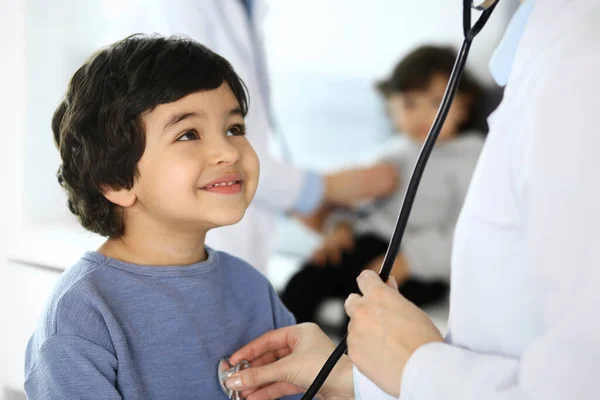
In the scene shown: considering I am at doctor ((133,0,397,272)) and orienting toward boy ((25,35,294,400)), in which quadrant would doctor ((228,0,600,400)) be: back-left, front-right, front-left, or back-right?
front-left

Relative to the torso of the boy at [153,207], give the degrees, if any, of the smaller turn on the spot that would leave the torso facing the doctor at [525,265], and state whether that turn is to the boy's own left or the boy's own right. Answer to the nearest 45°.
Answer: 0° — they already face them

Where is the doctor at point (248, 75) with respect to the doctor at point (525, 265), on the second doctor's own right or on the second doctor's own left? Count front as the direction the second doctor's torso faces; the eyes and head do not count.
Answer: on the second doctor's own right

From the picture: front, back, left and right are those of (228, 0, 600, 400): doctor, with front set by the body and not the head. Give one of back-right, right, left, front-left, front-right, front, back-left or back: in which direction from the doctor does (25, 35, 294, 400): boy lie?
front-right

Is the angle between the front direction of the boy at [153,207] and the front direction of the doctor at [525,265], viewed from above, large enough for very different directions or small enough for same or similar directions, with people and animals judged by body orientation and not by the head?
very different directions

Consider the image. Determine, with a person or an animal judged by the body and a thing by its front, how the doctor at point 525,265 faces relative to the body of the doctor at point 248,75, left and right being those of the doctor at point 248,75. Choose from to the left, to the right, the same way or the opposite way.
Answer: the opposite way

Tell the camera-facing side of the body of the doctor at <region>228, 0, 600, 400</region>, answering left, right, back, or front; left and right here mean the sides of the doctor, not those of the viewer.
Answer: left

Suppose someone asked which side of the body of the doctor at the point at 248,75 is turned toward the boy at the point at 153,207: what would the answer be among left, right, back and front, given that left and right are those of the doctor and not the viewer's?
right

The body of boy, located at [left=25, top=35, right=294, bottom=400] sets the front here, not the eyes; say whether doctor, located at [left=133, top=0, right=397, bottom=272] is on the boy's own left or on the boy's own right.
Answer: on the boy's own left

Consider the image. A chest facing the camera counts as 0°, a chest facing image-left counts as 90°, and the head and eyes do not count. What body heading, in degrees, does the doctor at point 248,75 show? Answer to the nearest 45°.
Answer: approximately 270°

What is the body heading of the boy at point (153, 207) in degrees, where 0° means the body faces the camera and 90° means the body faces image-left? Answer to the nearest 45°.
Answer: approximately 315°

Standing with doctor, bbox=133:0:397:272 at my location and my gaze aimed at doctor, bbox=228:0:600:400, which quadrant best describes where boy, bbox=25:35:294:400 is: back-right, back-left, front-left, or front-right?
front-right

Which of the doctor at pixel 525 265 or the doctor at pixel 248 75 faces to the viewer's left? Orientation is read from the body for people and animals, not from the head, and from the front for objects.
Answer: the doctor at pixel 525 265

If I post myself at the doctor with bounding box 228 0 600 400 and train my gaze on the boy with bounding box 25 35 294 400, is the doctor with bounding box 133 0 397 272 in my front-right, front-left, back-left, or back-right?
front-right
